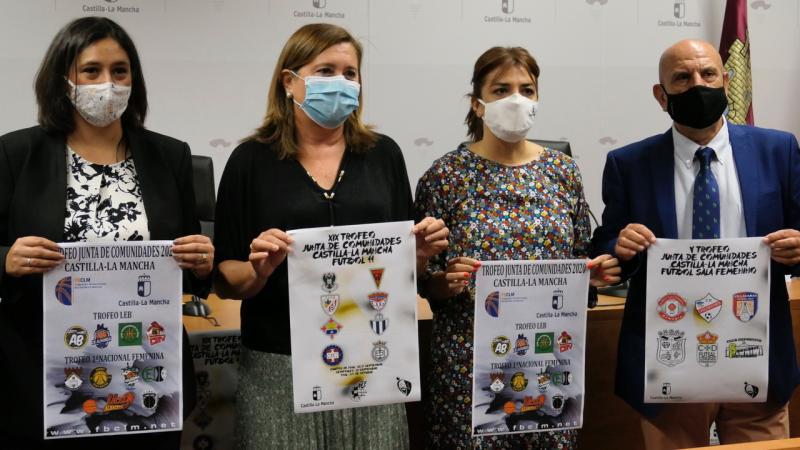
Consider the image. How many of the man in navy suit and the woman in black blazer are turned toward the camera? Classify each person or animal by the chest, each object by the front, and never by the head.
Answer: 2

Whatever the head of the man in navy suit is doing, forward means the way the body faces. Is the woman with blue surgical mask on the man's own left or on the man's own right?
on the man's own right

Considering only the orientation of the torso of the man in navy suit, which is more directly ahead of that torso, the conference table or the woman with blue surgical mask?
the woman with blue surgical mask

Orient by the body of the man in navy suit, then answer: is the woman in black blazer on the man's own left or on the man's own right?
on the man's own right

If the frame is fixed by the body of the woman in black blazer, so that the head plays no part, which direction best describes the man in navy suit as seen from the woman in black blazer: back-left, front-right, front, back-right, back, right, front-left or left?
left

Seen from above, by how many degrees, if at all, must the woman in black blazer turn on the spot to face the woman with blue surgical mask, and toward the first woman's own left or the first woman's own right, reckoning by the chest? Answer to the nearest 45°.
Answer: approximately 90° to the first woman's own left

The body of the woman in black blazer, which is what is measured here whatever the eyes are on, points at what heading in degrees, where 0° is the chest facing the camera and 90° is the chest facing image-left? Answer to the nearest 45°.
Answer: approximately 0°

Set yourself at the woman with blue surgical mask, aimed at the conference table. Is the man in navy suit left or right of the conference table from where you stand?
right

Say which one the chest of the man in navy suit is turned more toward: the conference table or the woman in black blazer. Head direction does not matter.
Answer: the woman in black blazer
